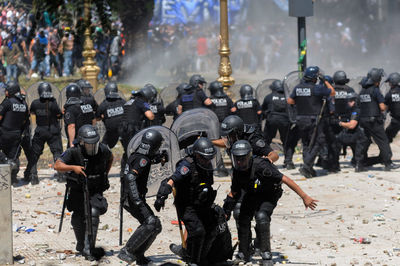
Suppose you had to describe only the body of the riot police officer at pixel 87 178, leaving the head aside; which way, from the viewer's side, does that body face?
toward the camera

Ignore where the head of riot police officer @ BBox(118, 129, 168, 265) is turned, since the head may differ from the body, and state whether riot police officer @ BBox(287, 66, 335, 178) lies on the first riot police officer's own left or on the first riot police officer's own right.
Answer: on the first riot police officer's own left

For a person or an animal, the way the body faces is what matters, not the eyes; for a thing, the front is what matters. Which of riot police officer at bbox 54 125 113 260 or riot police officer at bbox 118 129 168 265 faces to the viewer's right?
riot police officer at bbox 118 129 168 265
